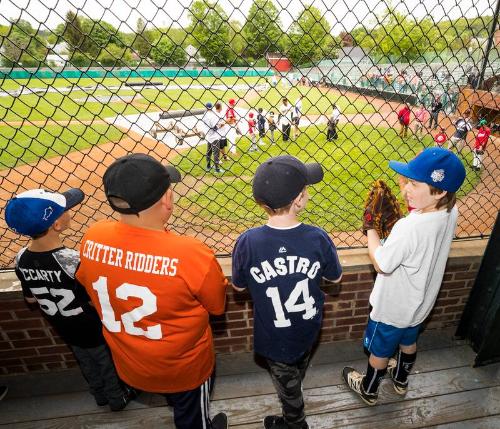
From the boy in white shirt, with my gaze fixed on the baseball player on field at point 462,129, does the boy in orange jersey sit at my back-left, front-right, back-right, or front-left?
back-left

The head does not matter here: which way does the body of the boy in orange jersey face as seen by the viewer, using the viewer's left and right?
facing away from the viewer and to the right of the viewer

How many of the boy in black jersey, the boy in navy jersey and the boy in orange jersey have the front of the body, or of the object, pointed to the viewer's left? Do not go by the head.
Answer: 0

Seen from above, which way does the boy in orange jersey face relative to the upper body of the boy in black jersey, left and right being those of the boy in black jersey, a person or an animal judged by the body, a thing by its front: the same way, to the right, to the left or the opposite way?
the same way

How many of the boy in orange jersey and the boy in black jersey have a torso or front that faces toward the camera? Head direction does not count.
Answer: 0

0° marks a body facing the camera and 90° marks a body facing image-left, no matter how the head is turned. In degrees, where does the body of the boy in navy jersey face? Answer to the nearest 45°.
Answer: approximately 180°

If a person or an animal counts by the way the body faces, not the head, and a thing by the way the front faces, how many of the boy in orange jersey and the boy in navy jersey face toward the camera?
0

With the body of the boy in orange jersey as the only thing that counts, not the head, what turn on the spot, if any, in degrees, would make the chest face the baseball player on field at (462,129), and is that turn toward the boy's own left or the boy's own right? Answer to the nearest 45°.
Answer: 0° — they already face them

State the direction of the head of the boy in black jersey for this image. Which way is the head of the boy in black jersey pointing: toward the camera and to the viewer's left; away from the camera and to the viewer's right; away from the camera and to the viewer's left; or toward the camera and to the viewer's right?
away from the camera and to the viewer's right

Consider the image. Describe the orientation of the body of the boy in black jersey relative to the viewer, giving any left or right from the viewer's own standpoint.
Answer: facing away from the viewer and to the right of the viewer

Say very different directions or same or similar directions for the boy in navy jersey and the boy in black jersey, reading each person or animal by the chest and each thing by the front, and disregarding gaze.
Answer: same or similar directions

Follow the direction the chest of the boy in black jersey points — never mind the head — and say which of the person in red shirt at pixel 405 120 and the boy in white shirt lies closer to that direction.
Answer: the person in red shirt
